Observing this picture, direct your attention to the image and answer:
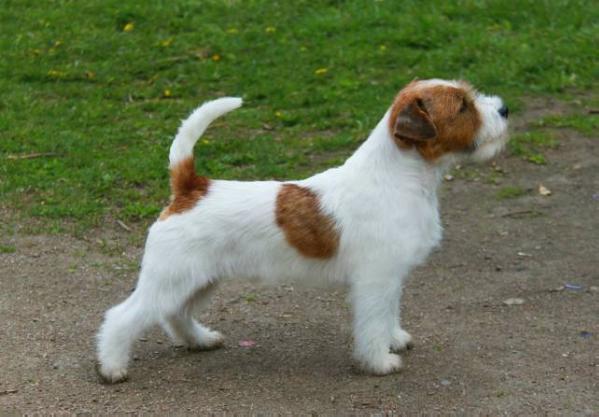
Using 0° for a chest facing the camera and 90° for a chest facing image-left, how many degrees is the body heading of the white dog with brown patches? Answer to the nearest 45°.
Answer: approximately 270°

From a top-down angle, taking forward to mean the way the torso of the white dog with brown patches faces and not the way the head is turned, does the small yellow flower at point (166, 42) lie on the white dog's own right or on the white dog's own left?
on the white dog's own left
